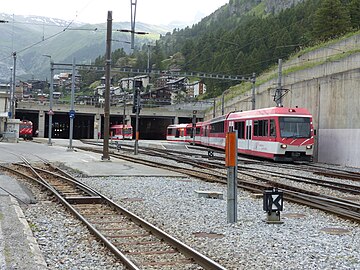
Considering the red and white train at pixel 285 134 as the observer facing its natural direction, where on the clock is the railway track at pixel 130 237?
The railway track is roughly at 2 o'clock from the red and white train.

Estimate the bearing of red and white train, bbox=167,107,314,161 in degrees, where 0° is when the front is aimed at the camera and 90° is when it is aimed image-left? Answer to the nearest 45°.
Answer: approximately 315°
